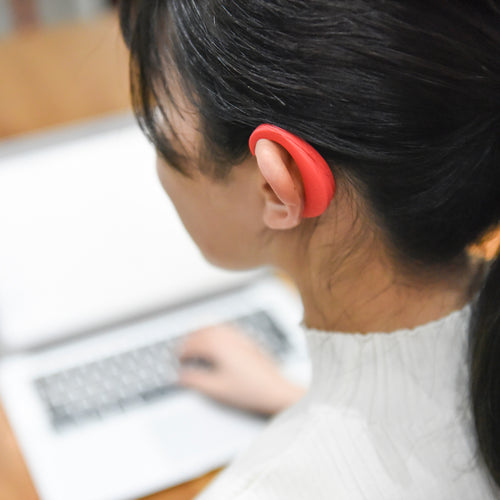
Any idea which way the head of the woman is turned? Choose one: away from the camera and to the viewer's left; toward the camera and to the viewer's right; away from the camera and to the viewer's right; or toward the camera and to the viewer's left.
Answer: away from the camera and to the viewer's left

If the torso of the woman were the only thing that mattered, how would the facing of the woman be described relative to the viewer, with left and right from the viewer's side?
facing away from the viewer and to the left of the viewer
